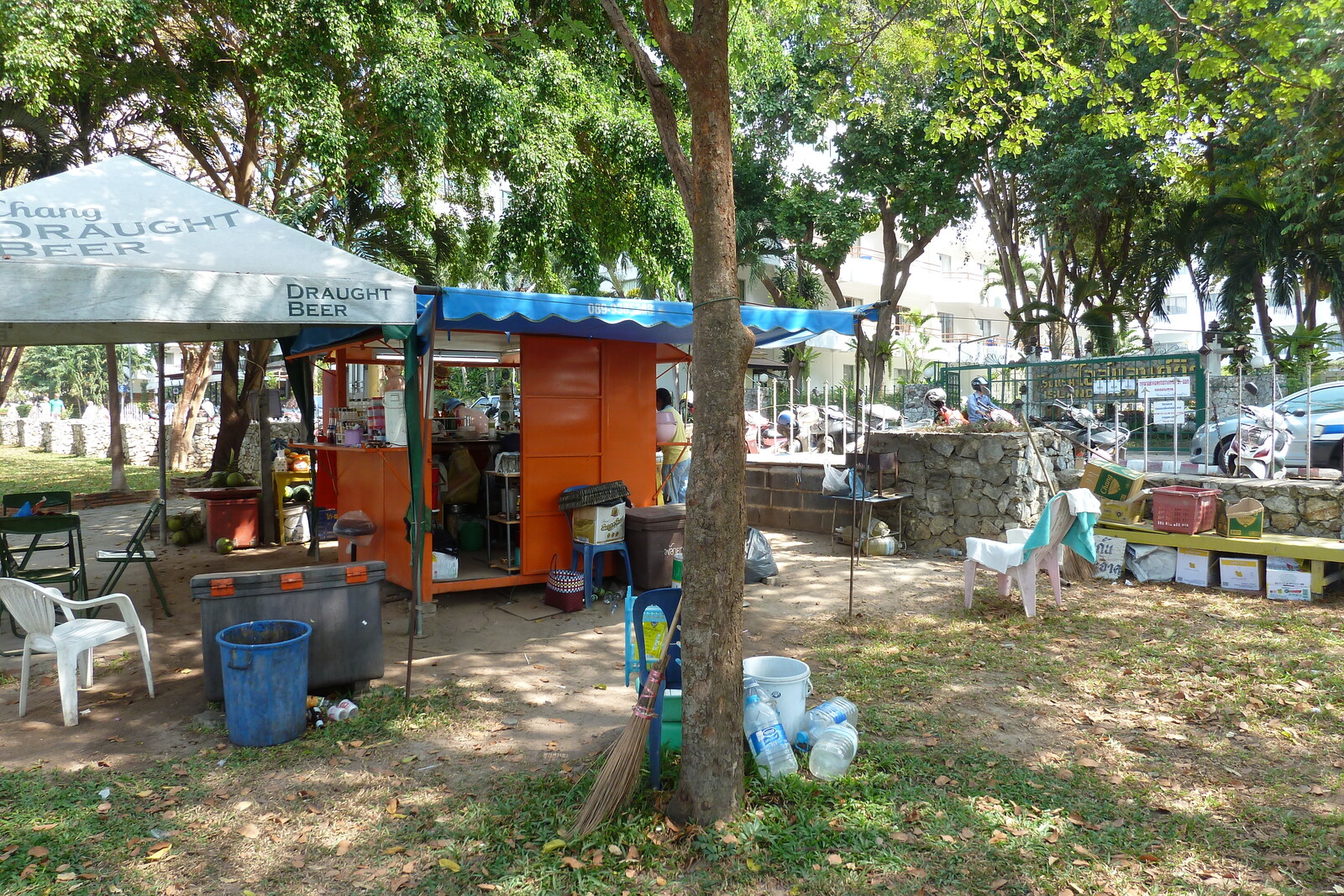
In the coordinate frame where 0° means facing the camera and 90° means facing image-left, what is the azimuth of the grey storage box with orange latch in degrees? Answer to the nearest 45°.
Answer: approximately 0°

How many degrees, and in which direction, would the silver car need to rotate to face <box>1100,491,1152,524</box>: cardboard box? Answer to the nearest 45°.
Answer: approximately 90° to its left

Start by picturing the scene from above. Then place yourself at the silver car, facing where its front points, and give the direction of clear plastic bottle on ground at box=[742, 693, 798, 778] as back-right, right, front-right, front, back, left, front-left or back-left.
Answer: left

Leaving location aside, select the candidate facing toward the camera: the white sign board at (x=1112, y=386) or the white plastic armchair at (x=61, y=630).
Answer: the white sign board

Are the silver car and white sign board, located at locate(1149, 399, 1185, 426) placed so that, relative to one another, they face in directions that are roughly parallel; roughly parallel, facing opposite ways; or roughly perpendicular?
roughly perpendicular

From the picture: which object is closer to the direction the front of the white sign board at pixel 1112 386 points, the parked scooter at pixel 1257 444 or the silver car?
the parked scooter

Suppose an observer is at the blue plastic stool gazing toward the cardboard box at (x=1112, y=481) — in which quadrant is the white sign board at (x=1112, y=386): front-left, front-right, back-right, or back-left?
front-left

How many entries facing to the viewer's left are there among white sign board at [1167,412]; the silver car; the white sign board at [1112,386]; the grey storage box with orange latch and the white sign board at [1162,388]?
1

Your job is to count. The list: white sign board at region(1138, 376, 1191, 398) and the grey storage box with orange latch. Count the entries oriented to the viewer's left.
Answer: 0

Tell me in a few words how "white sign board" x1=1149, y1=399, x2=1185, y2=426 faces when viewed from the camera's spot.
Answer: facing the viewer

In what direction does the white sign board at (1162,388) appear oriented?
toward the camera

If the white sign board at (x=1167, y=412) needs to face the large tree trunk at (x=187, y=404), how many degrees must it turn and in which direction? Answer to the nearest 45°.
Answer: approximately 90° to its right

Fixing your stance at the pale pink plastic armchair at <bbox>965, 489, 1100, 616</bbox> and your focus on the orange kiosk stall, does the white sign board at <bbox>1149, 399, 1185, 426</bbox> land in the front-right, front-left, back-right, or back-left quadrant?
back-right

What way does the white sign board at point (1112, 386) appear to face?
toward the camera

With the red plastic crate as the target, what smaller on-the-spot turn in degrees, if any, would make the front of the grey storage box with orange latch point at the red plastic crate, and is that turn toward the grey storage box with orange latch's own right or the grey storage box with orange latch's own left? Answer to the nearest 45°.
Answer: approximately 90° to the grey storage box with orange latch's own left

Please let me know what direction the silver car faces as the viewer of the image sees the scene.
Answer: facing to the left of the viewer

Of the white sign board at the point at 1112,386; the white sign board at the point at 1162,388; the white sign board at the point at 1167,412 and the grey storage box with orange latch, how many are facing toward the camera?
4
